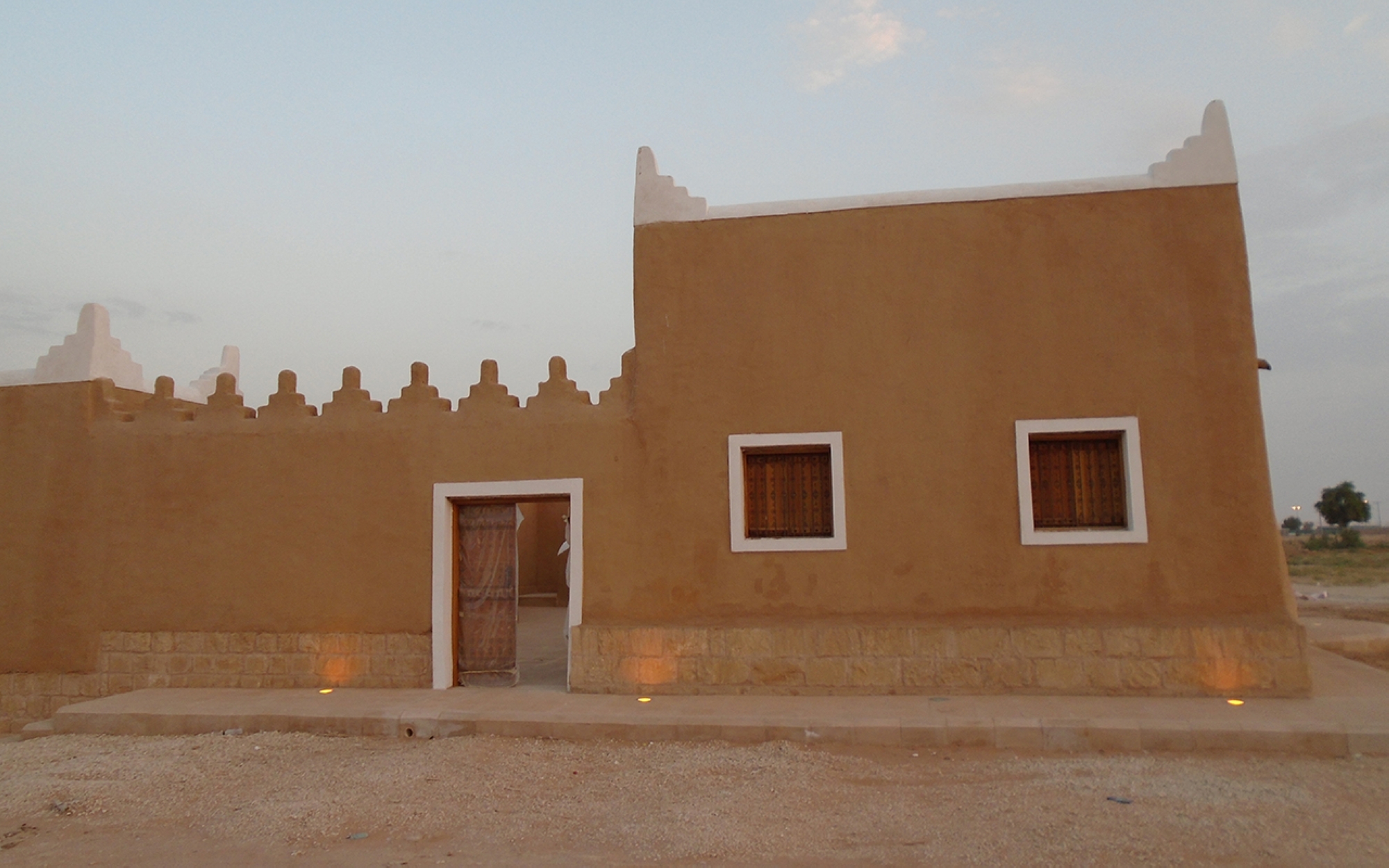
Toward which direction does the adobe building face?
toward the camera

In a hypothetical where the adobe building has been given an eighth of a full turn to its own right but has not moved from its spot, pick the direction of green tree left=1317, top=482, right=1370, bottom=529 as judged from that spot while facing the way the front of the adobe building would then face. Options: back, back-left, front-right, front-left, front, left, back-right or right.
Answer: back

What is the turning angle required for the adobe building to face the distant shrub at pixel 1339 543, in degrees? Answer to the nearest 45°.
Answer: approximately 135° to its left
